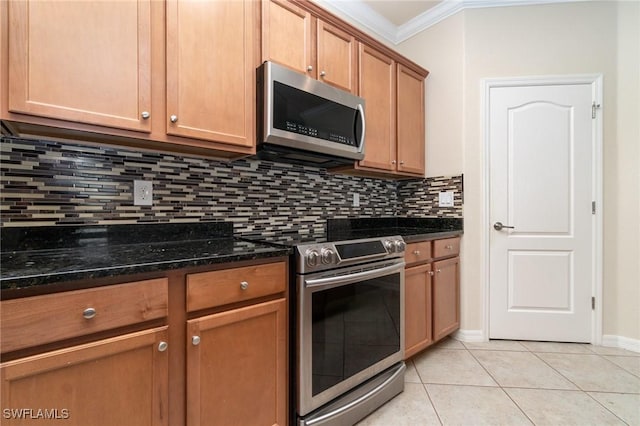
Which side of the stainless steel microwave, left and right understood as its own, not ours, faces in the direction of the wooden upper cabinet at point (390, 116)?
left

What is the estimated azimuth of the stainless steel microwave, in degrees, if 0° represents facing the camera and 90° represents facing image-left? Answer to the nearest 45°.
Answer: approximately 315°

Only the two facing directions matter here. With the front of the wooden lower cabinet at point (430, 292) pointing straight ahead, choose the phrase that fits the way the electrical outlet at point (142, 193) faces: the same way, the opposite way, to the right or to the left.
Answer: the same way

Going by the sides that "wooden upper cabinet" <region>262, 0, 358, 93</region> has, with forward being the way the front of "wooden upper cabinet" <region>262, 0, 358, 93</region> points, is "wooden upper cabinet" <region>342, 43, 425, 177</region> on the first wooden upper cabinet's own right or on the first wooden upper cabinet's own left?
on the first wooden upper cabinet's own left

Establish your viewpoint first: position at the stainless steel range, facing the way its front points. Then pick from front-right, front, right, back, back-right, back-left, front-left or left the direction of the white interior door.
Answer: left

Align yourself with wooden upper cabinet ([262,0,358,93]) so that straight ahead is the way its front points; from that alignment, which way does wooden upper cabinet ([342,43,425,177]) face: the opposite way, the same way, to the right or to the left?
the same way

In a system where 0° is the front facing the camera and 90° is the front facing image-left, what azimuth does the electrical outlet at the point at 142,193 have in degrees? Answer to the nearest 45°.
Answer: approximately 0°

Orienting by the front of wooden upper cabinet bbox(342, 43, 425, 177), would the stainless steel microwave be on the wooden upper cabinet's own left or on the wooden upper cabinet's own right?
on the wooden upper cabinet's own right

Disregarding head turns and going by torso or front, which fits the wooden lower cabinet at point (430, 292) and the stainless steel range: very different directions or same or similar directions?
same or similar directions

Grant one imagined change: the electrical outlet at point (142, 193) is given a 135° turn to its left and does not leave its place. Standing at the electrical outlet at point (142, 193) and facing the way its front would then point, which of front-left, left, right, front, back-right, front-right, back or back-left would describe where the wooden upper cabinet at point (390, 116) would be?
front-right

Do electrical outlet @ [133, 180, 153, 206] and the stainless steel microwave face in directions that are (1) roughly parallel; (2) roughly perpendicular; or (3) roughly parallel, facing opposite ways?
roughly parallel

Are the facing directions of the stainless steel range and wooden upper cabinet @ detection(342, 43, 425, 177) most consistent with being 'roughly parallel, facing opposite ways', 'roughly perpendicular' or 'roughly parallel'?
roughly parallel

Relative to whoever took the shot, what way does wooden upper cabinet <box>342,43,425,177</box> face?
facing the viewer and to the right of the viewer

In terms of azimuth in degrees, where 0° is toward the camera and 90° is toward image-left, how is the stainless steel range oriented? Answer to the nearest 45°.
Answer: approximately 315°

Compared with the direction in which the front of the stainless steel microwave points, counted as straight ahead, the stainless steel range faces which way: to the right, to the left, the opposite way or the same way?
the same way
